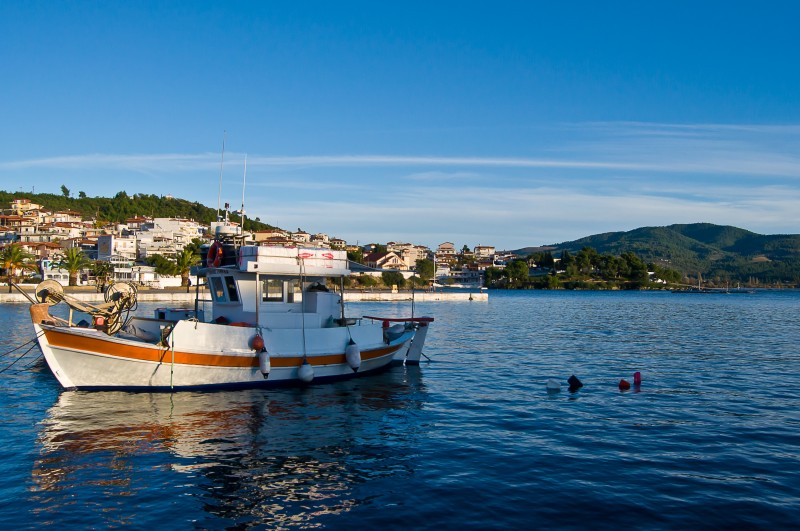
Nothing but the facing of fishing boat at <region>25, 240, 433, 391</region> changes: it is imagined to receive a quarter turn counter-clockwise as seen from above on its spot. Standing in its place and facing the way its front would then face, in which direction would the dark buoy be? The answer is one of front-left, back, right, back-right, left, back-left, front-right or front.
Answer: front-left

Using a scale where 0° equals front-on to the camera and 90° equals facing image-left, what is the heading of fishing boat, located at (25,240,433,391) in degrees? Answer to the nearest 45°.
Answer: approximately 45°
